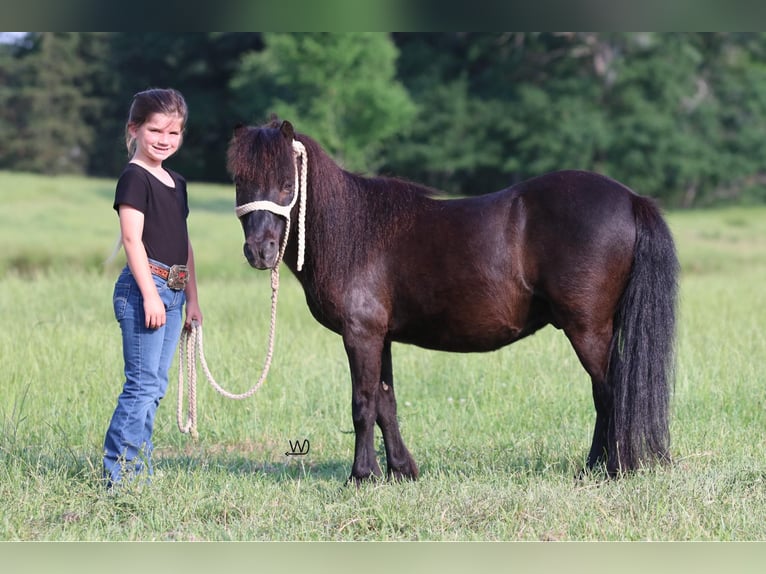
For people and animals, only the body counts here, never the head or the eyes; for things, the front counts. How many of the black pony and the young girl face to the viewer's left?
1

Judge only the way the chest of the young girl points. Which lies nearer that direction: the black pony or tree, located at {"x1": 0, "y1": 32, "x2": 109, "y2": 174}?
the black pony

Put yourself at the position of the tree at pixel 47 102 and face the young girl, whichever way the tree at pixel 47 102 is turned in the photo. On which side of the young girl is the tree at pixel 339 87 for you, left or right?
left

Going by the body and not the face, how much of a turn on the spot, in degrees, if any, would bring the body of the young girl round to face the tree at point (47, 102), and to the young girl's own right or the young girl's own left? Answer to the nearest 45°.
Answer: approximately 135° to the young girl's own left

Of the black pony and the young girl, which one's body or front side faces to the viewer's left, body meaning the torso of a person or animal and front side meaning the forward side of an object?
the black pony

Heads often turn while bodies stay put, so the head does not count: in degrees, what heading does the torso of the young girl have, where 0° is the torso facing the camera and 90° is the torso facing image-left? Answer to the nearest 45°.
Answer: approximately 315°

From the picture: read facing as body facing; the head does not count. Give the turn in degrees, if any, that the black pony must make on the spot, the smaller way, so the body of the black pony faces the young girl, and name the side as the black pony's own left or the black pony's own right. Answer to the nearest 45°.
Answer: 0° — it already faces them

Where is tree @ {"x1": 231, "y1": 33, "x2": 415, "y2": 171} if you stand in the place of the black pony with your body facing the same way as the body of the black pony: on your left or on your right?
on your right

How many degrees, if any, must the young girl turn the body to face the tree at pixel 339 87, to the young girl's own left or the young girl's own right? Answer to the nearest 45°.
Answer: approximately 135° to the young girl's own left

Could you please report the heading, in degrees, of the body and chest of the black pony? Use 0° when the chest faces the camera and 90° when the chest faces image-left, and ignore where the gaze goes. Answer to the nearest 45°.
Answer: approximately 90°
